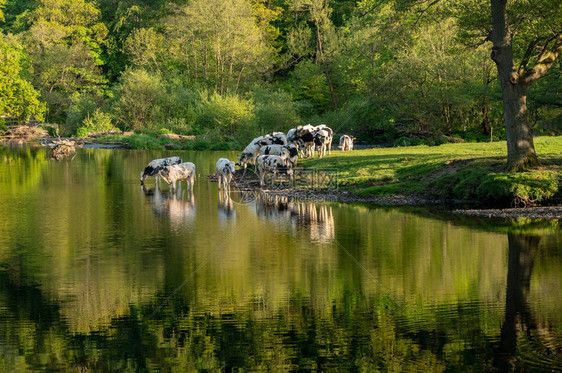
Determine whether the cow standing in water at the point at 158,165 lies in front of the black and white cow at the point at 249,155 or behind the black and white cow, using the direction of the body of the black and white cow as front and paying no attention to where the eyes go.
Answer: in front

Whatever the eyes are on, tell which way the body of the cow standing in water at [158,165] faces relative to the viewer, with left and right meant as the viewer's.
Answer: facing to the left of the viewer

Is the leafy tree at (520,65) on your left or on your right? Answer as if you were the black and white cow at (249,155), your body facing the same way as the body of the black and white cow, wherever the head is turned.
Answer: on your left

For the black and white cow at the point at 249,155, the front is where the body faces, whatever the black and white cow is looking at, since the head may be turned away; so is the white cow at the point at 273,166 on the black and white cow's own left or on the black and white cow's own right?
on the black and white cow's own left

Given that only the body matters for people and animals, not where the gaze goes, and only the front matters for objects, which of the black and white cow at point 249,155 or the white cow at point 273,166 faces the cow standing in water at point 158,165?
the black and white cow

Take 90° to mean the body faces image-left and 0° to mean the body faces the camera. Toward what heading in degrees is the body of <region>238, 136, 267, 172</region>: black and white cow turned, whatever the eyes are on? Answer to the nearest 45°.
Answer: approximately 45°
